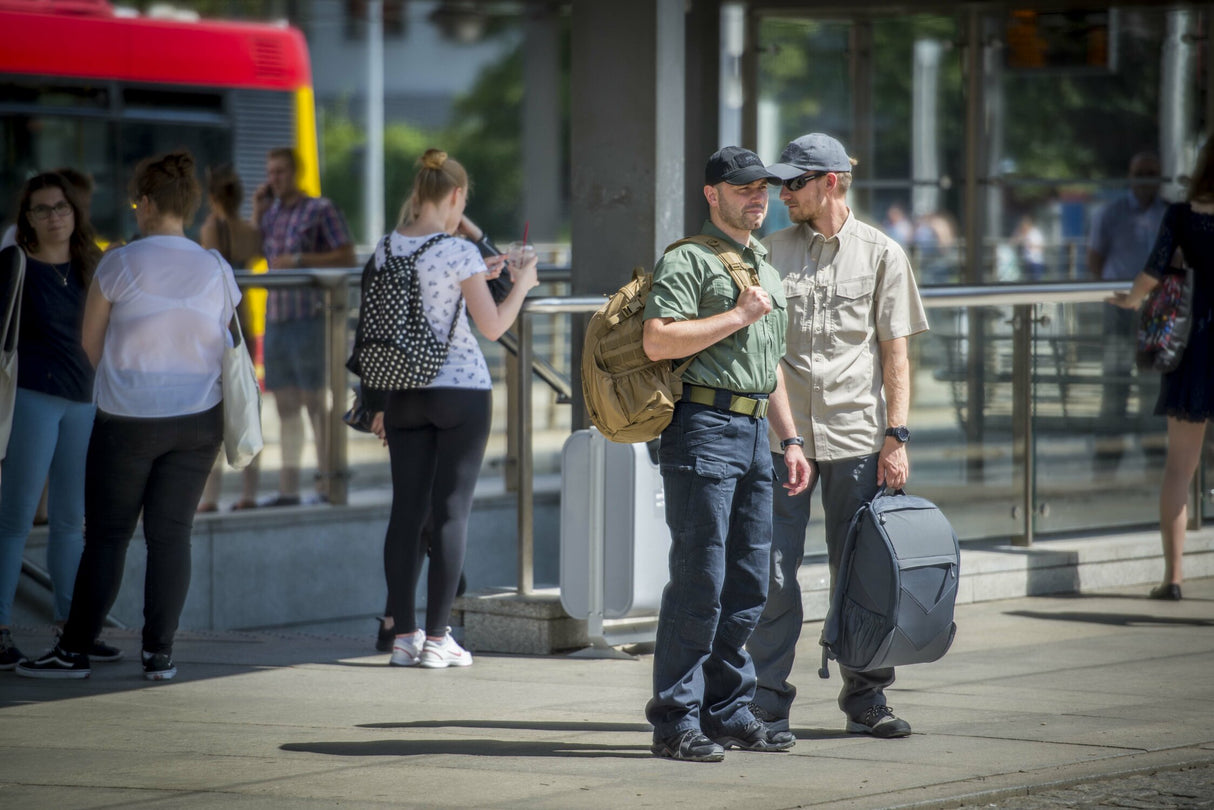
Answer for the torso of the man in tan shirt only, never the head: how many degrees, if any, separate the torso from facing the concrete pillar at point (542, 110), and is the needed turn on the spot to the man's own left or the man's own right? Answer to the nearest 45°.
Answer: approximately 135° to the man's own right

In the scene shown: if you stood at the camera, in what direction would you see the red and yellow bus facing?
facing to the left of the viewer

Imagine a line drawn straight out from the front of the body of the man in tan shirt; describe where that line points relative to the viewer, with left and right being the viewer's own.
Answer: facing the viewer and to the left of the viewer

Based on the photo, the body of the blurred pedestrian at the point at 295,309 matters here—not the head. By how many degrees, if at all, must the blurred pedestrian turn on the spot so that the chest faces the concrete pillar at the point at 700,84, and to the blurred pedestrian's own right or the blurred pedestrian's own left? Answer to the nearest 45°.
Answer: approximately 135° to the blurred pedestrian's own left

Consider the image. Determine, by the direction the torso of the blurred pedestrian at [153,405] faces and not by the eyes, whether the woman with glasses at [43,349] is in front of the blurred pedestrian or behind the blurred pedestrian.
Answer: in front

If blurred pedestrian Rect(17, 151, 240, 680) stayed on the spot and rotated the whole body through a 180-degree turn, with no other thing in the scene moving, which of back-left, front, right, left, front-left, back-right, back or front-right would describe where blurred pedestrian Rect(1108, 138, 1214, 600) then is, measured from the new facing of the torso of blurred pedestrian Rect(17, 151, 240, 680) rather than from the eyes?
front-left

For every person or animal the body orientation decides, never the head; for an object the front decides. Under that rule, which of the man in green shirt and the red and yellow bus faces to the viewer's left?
the red and yellow bus

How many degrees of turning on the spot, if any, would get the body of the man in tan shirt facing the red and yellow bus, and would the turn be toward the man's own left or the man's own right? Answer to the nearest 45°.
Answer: approximately 90° to the man's own right

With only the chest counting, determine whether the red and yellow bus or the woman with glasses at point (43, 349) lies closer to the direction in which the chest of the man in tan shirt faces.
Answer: the woman with glasses

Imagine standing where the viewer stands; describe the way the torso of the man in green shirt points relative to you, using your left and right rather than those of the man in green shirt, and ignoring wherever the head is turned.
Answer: facing the viewer and to the right of the viewer

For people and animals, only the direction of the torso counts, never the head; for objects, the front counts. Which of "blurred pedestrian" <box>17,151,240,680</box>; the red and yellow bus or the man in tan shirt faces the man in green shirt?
the man in tan shirt

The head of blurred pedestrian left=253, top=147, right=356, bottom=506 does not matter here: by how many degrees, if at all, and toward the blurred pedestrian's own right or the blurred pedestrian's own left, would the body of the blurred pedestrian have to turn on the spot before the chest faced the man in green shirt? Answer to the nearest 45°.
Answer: approximately 45° to the blurred pedestrian's own left

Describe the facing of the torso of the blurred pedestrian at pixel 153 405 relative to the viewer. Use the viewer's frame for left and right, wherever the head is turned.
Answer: facing away from the viewer and to the left of the viewer
